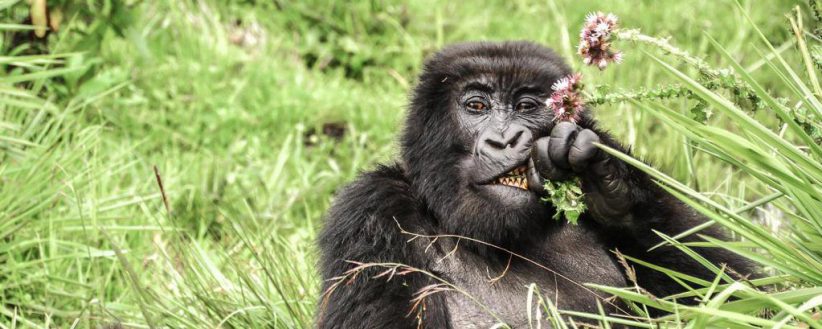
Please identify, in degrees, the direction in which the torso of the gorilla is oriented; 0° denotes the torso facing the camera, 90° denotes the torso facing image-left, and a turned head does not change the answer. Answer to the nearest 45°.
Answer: approximately 315°
